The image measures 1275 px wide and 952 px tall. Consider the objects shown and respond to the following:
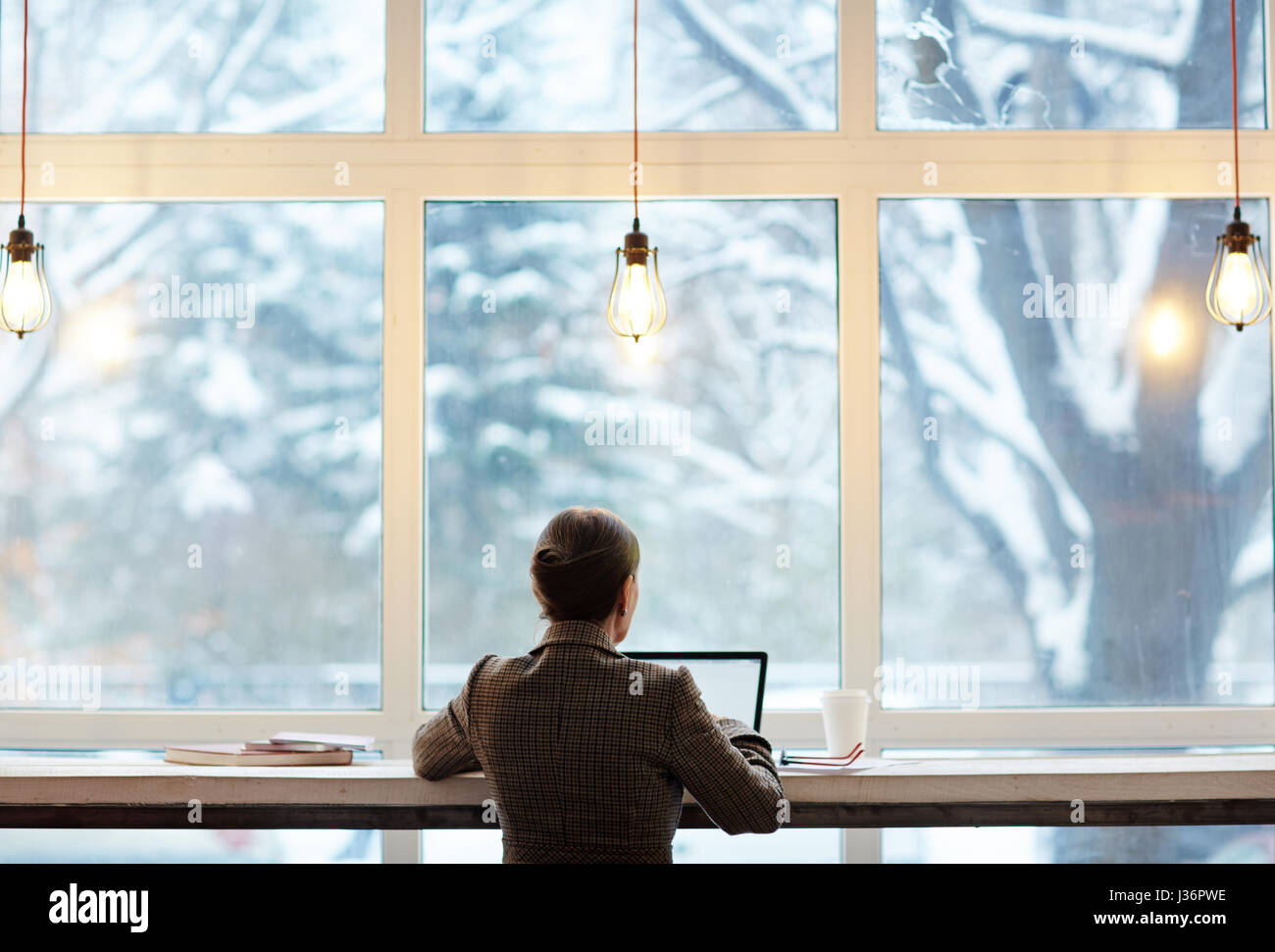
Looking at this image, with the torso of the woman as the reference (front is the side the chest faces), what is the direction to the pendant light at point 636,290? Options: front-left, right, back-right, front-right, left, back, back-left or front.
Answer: front

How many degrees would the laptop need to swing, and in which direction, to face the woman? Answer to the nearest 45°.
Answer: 0° — it already faces them

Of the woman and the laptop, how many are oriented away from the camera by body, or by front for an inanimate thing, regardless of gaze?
1

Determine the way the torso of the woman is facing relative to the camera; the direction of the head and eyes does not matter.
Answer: away from the camera

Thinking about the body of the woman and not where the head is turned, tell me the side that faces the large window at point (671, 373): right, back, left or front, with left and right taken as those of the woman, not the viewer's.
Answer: front

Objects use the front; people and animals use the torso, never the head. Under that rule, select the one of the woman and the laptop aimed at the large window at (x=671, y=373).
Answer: the woman

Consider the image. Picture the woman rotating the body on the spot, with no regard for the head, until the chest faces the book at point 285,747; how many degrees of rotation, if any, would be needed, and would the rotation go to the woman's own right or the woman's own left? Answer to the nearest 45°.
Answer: approximately 45° to the woman's own left

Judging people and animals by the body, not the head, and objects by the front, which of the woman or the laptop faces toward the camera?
the laptop

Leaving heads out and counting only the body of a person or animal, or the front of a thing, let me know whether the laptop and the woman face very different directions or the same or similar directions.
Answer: very different directions

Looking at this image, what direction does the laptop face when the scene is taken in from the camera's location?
facing the viewer
